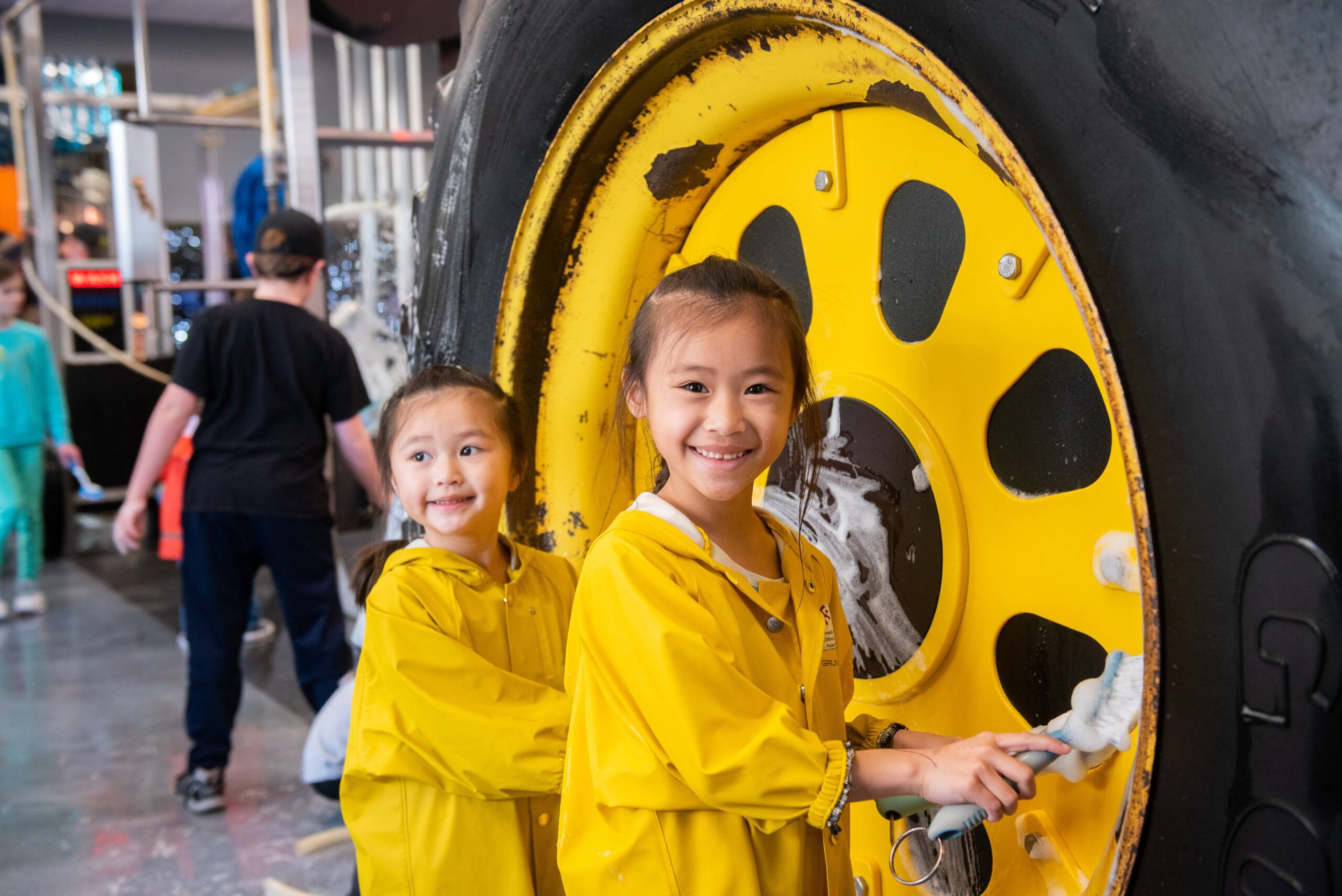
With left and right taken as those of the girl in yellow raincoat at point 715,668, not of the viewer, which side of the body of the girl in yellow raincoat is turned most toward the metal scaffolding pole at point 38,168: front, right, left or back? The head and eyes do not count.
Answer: back

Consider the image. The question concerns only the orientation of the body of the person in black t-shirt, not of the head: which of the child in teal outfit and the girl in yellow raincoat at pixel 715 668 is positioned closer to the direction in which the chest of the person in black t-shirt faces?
the child in teal outfit

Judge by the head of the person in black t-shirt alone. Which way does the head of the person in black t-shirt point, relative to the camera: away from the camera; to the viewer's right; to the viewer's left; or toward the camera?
away from the camera

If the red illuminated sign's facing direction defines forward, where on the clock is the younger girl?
The younger girl is roughly at 12 o'clock from the red illuminated sign.

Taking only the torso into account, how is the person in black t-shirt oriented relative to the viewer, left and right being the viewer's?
facing away from the viewer

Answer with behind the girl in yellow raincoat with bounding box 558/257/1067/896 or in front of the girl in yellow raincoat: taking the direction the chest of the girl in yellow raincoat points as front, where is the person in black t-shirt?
behind

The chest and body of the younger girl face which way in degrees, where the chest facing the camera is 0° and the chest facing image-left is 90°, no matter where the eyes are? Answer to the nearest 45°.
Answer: approximately 315°

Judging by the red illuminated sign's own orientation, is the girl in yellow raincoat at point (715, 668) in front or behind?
in front

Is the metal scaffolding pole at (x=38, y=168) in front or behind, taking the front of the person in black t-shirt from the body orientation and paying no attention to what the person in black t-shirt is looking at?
in front
